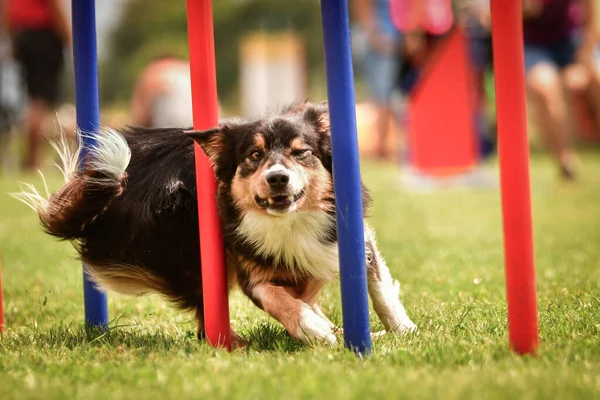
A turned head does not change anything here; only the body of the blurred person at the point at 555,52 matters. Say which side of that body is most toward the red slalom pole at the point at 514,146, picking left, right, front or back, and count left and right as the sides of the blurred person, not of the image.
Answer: front

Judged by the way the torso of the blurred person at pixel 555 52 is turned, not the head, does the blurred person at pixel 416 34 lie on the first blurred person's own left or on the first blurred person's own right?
on the first blurred person's own right

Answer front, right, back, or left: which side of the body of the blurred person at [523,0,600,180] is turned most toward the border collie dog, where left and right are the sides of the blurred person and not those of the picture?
front

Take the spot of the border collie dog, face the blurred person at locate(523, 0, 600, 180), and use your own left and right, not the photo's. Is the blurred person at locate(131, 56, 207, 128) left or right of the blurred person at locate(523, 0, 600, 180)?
left

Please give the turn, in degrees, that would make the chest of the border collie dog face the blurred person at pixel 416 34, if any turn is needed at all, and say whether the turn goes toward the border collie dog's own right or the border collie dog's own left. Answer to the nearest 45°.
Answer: approximately 90° to the border collie dog's own left

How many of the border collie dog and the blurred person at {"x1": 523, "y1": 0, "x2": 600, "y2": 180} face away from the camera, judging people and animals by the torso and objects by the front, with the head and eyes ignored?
0

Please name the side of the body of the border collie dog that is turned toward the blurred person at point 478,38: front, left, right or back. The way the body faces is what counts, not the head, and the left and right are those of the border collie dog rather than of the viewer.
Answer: left

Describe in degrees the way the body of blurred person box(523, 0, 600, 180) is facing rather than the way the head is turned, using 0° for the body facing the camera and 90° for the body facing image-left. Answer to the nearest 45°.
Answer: approximately 0°

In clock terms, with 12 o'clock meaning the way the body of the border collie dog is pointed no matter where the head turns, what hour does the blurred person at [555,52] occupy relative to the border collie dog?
The blurred person is roughly at 9 o'clock from the border collie dog.

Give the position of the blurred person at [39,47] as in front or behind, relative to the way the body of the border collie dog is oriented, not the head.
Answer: behind

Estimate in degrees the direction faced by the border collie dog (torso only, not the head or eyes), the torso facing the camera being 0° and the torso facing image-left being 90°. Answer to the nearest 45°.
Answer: approximately 315°
